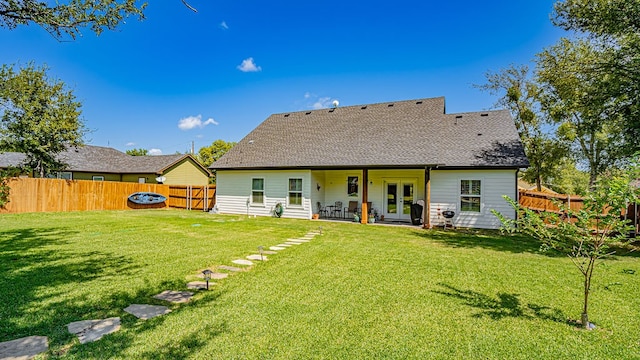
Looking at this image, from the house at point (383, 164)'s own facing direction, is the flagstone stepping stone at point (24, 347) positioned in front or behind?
behind

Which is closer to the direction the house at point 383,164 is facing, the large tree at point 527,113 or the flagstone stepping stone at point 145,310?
the large tree

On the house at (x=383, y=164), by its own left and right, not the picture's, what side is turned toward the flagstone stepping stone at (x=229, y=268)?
back

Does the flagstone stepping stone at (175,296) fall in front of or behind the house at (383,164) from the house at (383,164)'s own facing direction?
behind

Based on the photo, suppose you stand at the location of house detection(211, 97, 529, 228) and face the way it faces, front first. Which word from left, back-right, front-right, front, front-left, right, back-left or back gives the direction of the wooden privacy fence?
left

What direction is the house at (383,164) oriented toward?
away from the camera

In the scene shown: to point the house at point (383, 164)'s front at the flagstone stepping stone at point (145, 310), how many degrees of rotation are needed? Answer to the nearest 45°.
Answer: approximately 180°

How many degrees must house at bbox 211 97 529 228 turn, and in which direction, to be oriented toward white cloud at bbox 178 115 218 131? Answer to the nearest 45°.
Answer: approximately 45° to its left

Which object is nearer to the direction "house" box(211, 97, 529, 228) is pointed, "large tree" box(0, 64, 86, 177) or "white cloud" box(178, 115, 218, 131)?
the white cloud

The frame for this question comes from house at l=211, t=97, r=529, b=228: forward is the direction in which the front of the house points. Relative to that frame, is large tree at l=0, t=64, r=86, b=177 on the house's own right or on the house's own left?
on the house's own left

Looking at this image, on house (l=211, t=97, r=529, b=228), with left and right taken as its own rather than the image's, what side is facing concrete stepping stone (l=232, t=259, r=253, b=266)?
back
